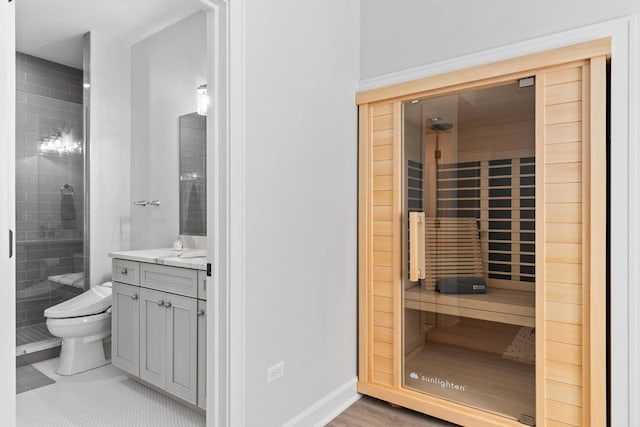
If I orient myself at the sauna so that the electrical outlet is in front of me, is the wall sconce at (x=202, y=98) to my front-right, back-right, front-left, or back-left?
front-right

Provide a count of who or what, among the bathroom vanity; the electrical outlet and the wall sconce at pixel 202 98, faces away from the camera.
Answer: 0

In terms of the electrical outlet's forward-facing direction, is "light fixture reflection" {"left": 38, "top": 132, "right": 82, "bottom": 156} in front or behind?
behind

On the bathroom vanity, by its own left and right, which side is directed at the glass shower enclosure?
right

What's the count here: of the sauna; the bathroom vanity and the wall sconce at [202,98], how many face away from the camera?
0

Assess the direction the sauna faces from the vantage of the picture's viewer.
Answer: facing the viewer and to the left of the viewer

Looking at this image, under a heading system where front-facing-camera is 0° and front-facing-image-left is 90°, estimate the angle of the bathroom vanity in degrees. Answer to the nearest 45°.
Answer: approximately 45°

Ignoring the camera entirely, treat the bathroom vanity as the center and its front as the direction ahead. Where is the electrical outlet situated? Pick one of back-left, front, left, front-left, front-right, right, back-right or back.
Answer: left

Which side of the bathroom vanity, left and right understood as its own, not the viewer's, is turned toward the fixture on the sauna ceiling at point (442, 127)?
left
